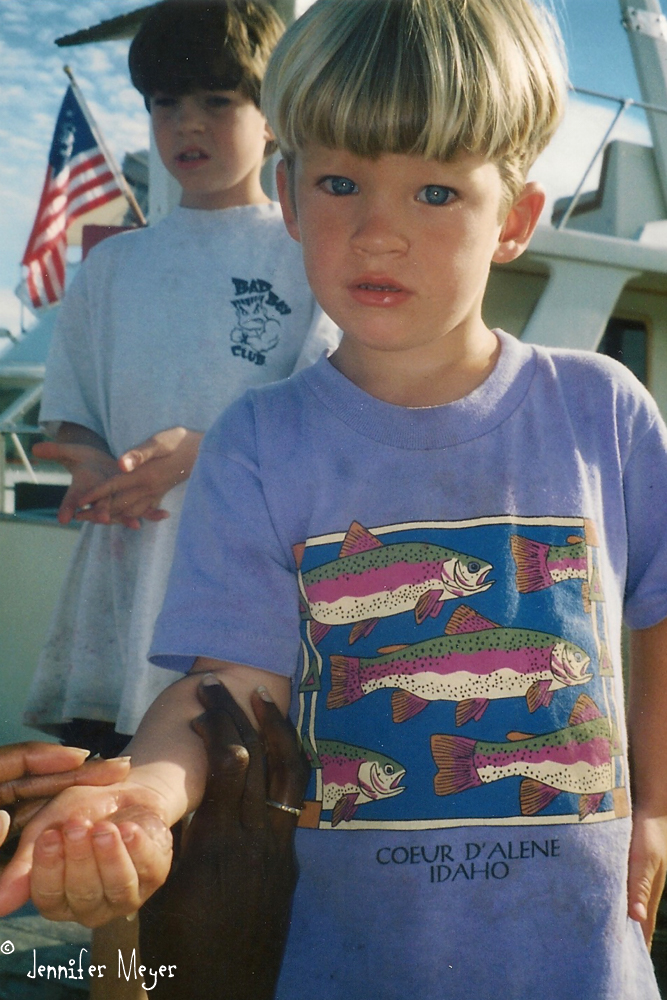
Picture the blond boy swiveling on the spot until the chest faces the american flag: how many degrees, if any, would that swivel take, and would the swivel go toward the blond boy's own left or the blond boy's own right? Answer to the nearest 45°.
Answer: approximately 135° to the blond boy's own right

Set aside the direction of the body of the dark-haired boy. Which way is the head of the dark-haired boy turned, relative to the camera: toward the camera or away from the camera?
toward the camera

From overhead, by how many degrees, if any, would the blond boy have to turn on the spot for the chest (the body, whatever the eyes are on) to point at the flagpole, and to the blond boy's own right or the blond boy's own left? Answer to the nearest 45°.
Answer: approximately 135° to the blond boy's own right

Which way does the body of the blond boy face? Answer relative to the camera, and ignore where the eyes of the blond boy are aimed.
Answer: toward the camera

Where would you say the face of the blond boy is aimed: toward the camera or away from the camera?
toward the camera
